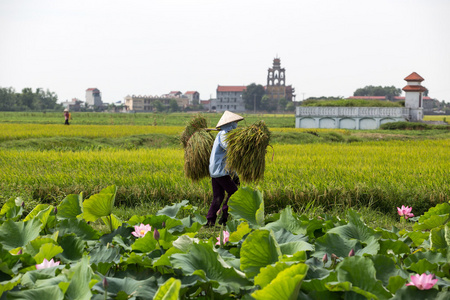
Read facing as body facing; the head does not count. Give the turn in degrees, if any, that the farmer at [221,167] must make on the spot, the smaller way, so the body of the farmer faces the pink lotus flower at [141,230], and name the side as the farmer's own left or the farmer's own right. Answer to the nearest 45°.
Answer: approximately 90° to the farmer's own right

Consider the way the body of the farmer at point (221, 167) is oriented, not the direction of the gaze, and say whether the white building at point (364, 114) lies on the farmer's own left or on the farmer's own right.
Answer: on the farmer's own left

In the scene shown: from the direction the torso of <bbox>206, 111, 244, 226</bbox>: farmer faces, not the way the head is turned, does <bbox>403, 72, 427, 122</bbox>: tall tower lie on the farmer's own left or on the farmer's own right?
on the farmer's own left

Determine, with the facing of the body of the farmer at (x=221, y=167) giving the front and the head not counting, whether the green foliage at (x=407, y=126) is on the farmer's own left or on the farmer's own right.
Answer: on the farmer's own left
